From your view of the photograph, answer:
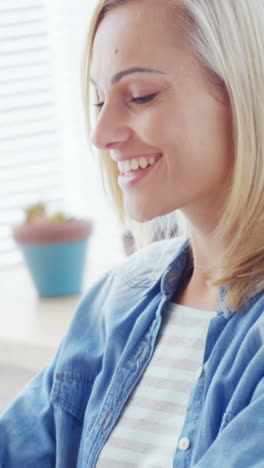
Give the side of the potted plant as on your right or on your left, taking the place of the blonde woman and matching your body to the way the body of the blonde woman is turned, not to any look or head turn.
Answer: on your right

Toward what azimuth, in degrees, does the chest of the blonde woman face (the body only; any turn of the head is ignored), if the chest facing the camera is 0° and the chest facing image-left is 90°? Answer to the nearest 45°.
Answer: approximately 45°

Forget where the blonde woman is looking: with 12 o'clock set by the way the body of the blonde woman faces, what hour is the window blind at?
The window blind is roughly at 4 o'clock from the blonde woman.
